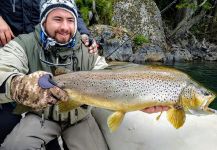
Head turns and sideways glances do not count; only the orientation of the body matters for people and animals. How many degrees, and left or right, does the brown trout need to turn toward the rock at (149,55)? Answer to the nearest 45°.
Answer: approximately 90° to its left

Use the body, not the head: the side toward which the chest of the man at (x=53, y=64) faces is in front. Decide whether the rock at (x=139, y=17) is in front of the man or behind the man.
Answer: behind

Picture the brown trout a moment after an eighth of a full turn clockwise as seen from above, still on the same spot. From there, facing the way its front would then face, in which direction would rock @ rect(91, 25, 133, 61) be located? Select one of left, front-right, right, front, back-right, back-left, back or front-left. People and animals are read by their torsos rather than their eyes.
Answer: back-left

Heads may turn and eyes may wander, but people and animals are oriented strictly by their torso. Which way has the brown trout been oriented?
to the viewer's right

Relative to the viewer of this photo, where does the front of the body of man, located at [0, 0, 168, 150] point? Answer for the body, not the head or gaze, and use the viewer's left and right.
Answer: facing the viewer

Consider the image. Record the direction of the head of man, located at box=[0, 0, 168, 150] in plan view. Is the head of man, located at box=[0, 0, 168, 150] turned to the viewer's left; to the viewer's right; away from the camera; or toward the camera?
toward the camera

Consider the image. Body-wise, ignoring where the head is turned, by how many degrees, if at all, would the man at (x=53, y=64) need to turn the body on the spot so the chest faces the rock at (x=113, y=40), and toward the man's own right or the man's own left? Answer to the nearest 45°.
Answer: approximately 180°

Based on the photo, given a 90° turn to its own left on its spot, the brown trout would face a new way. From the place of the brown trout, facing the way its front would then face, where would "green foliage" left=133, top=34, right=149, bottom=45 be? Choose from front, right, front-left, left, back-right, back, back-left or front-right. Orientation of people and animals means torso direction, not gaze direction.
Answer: front

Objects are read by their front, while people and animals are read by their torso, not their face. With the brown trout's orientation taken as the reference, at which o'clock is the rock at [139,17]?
The rock is roughly at 9 o'clock from the brown trout.
